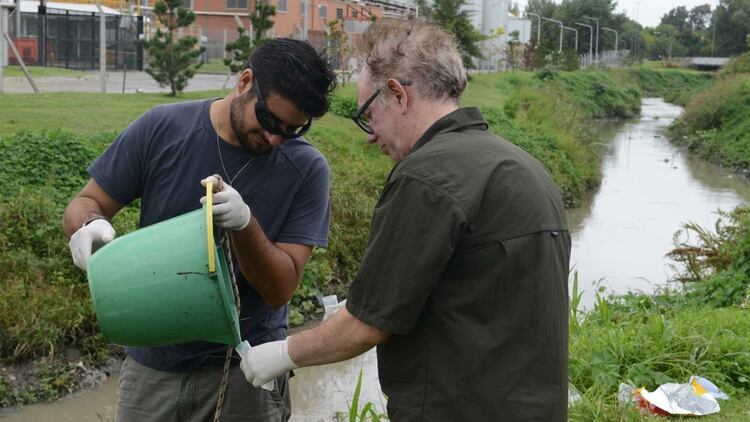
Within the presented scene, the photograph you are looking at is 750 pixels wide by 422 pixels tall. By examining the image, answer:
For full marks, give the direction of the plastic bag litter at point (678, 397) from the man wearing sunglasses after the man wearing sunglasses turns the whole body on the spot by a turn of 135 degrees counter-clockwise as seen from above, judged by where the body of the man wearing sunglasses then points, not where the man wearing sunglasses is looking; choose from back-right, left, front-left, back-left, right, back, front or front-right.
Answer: front-right

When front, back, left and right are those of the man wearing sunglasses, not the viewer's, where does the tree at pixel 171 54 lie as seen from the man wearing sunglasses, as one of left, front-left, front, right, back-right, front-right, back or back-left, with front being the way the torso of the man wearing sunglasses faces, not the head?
back-left

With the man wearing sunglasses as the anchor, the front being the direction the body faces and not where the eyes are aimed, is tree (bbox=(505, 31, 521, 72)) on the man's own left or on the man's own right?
on the man's own left

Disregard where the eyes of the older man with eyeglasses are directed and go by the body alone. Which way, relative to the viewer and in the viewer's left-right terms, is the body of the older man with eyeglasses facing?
facing away from the viewer and to the left of the viewer

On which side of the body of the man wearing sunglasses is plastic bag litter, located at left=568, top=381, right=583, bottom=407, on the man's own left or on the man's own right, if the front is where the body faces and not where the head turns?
on the man's own left

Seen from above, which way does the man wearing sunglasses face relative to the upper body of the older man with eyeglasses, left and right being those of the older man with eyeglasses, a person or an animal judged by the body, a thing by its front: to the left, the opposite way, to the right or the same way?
the opposite way

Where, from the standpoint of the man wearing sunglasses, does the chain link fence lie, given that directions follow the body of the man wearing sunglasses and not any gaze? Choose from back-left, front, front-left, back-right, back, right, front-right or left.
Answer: back-left

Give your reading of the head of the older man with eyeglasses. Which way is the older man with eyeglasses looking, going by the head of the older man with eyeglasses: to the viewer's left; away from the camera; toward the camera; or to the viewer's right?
to the viewer's left

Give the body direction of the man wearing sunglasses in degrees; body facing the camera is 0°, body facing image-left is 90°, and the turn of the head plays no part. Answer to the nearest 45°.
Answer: approximately 315°
